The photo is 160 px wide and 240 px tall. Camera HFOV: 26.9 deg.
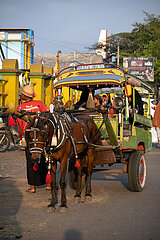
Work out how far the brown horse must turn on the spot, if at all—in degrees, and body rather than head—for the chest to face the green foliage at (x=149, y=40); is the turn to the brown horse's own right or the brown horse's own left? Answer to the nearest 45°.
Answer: approximately 135° to the brown horse's own right

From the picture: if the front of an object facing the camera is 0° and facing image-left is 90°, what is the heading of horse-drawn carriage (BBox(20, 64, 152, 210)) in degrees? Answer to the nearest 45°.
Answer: approximately 45°

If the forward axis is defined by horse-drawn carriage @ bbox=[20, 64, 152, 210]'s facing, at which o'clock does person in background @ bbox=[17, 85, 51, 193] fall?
The person in background is roughly at 1 o'clock from the horse-drawn carriage.

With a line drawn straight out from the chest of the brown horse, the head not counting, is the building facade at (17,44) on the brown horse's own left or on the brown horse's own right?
on the brown horse's own right

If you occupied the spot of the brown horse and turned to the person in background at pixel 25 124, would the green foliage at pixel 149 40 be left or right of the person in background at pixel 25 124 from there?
right

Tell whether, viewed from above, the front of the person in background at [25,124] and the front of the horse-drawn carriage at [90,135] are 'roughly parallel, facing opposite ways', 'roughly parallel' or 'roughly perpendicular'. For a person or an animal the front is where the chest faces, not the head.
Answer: roughly perpendicular

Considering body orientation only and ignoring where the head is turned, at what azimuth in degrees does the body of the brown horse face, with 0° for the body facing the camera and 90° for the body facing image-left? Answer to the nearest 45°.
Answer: approximately 45°

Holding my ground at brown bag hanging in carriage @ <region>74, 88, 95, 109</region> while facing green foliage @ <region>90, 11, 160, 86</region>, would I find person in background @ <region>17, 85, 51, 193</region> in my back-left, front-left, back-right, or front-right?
back-left
